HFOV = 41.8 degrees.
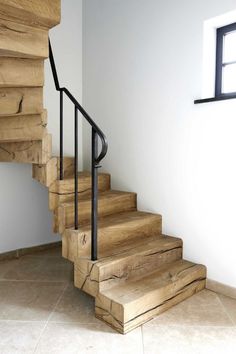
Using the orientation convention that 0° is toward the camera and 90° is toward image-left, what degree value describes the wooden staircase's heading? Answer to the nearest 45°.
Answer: approximately 315°
